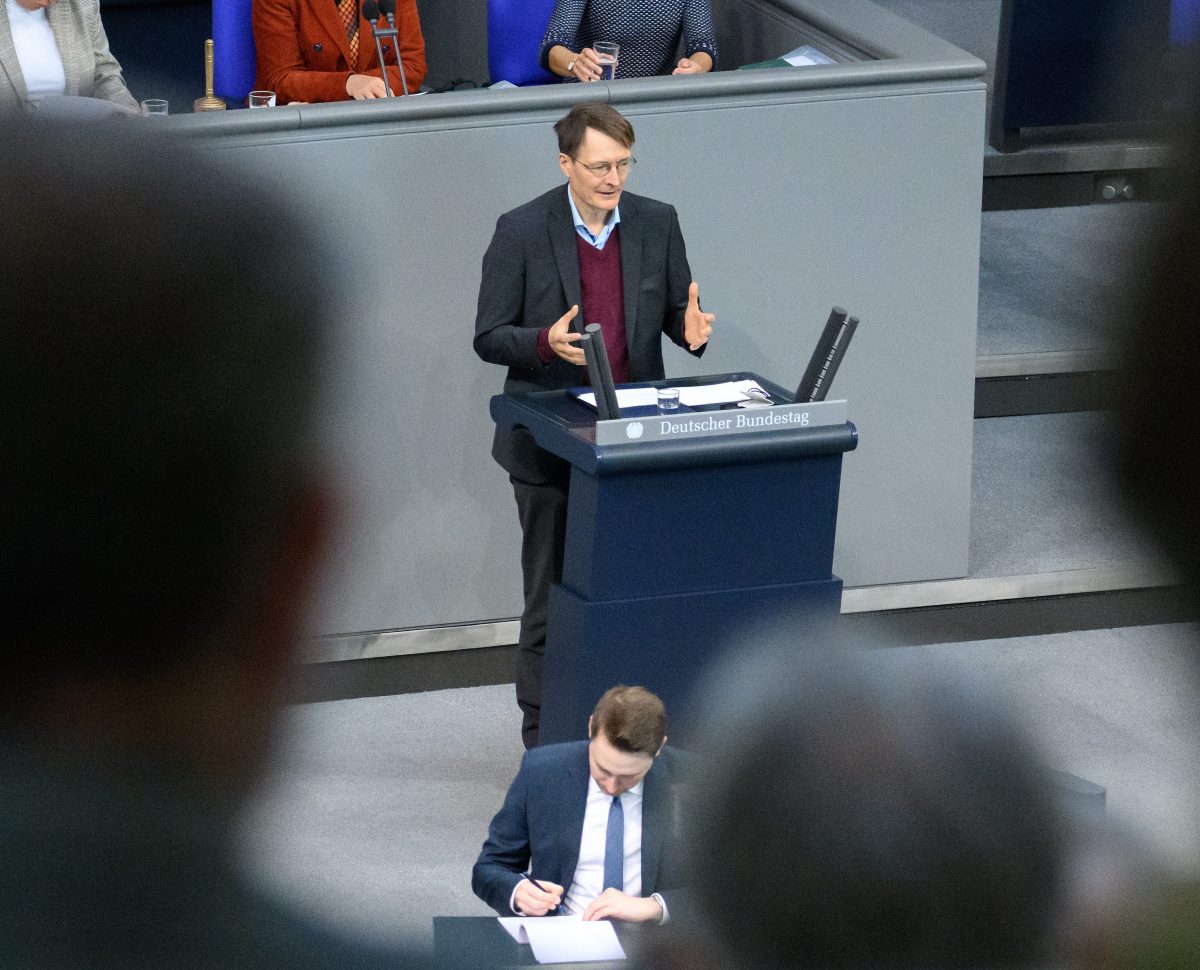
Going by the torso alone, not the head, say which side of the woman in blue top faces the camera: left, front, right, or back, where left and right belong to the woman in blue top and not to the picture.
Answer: front

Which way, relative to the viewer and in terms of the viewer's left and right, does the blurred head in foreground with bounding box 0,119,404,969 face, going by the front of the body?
facing away from the viewer

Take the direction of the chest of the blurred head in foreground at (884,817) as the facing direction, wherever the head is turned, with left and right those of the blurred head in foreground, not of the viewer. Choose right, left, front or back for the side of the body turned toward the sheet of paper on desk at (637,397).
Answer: front

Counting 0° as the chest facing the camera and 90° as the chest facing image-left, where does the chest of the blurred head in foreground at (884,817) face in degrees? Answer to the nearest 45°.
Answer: approximately 180°

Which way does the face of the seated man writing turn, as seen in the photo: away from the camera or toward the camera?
toward the camera

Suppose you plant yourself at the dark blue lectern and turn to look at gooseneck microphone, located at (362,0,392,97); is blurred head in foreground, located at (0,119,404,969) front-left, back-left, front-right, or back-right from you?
back-left

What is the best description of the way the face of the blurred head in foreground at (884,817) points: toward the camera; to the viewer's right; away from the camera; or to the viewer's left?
away from the camera

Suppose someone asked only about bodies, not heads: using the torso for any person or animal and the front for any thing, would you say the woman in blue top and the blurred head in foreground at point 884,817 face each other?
yes

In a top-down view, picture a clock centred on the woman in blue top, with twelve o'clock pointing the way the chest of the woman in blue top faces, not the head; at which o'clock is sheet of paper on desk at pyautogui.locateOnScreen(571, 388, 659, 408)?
The sheet of paper on desk is roughly at 12 o'clock from the woman in blue top.

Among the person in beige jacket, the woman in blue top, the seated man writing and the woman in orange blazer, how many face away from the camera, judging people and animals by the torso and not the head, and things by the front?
0

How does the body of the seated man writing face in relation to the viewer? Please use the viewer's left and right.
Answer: facing the viewer

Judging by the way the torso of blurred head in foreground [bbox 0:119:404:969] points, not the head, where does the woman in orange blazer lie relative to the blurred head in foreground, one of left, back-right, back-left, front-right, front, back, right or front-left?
front

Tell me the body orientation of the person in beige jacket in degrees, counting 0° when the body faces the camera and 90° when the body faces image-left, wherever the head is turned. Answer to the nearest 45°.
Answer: approximately 0°

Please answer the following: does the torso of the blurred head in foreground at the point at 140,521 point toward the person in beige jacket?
yes
